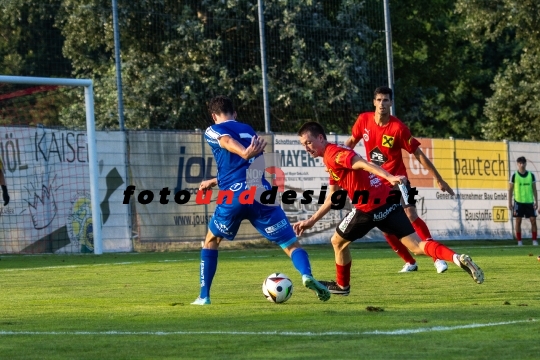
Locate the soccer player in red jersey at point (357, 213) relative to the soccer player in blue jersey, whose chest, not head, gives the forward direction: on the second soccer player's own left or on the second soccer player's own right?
on the second soccer player's own right

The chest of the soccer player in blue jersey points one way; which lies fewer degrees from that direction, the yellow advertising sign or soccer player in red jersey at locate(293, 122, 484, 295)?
the yellow advertising sign
